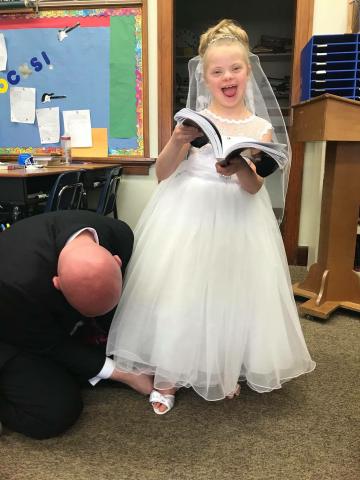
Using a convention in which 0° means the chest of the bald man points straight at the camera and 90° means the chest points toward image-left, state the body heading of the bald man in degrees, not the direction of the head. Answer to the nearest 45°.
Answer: approximately 315°

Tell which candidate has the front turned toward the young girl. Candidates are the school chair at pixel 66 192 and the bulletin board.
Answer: the bulletin board

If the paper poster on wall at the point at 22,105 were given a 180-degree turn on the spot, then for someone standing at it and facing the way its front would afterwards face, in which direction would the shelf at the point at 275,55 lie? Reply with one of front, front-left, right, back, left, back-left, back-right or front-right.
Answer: right

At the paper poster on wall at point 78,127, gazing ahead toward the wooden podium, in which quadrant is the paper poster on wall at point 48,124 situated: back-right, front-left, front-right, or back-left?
back-right

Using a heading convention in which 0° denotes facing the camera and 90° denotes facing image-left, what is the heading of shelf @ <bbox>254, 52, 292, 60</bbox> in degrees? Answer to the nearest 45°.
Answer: approximately 0°

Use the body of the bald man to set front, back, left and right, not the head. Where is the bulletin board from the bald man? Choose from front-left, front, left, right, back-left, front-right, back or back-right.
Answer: back-left

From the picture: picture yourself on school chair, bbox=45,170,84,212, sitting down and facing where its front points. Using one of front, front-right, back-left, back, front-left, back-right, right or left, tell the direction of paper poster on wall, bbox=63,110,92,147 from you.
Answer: front-right

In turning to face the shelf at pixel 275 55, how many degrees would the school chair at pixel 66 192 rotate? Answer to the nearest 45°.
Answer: approximately 90° to its right

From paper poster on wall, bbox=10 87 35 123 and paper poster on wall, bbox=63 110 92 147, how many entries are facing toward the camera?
2

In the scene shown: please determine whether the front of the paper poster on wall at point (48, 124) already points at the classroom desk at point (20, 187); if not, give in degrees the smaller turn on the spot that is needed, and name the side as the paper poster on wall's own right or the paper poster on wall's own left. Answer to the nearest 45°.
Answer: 0° — it already faces it

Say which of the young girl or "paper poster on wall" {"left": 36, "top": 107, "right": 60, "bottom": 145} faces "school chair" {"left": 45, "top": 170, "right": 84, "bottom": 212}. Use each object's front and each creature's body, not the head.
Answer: the paper poster on wall
